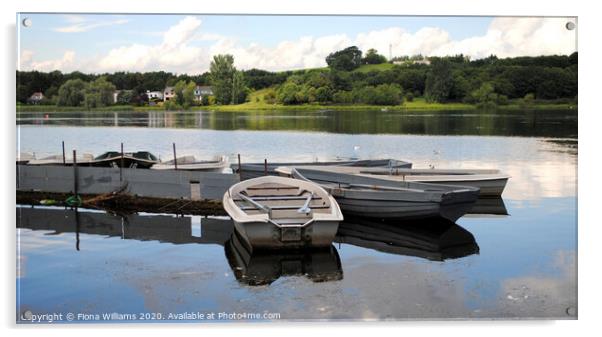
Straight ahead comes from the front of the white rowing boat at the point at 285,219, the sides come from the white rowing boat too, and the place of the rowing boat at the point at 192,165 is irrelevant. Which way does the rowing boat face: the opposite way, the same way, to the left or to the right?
to the left

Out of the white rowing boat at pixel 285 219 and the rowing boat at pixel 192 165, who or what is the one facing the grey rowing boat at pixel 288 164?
the white rowing boat

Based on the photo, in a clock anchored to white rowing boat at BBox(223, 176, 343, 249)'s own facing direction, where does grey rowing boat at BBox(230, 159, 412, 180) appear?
The grey rowing boat is roughly at 12 o'clock from the white rowing boat.

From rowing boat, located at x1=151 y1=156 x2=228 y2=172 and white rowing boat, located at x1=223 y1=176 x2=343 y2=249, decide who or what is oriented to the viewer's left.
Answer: the rowing boat

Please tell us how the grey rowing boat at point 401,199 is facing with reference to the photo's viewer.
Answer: facing away from the viewer and to the left of the viewer

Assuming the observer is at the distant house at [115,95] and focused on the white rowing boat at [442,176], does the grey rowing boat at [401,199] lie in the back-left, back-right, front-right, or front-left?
front-right

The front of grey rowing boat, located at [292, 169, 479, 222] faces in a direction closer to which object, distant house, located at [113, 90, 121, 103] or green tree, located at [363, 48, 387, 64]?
the distant house

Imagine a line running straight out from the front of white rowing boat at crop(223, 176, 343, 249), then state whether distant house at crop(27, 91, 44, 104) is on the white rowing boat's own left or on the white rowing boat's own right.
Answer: on the white rowing boat's own left

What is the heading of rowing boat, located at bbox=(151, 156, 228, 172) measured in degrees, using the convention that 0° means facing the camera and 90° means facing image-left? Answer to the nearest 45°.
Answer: approximately 90°

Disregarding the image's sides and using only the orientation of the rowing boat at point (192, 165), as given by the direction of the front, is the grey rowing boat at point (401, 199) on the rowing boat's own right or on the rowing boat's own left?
on the rowing boat's own left

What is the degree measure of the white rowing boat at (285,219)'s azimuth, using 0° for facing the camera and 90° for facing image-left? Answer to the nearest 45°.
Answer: approximately 180°
